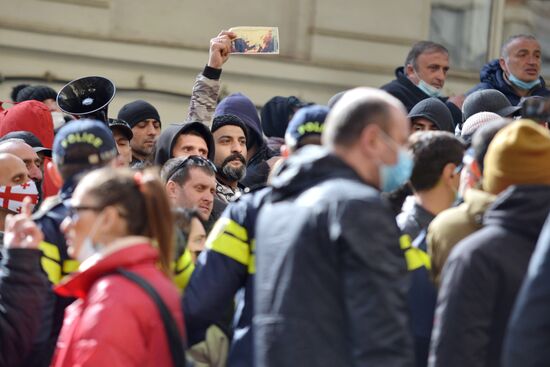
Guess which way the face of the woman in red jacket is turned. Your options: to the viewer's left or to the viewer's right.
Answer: to the viewer's left

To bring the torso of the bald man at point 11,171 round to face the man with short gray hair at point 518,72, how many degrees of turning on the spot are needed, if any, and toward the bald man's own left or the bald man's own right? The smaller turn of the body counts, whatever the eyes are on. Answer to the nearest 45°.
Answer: approximately 90° to the bald man's own left

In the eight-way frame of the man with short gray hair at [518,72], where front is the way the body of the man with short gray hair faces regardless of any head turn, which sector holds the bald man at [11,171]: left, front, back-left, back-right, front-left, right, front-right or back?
right

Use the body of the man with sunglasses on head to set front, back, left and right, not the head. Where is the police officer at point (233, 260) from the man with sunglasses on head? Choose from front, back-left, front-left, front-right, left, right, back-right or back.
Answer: front-right

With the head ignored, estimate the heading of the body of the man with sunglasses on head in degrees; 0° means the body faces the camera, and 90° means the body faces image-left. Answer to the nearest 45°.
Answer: approximately 315°

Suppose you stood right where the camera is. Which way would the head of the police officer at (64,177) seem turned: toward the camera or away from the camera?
away from the camera

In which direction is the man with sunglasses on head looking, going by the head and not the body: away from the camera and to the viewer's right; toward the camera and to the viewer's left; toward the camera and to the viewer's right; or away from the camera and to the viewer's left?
toward the camera and to the viewer's right
